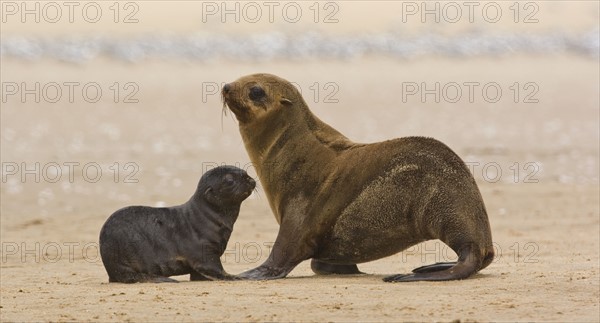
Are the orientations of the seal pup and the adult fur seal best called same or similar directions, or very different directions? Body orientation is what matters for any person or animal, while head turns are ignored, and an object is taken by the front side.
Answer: very different directions

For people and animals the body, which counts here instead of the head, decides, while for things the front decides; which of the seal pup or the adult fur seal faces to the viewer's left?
the adult fur seal

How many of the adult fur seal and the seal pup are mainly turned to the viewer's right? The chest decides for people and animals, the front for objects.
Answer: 1

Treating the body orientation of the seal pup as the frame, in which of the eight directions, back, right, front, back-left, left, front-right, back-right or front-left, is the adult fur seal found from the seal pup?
front

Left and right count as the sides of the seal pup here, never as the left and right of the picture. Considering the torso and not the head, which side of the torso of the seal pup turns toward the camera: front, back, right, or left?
right

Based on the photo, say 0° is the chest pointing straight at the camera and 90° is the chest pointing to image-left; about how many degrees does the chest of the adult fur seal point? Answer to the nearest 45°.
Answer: approximately 90°

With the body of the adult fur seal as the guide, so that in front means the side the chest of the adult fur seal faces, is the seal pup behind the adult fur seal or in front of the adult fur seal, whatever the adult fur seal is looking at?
in front
